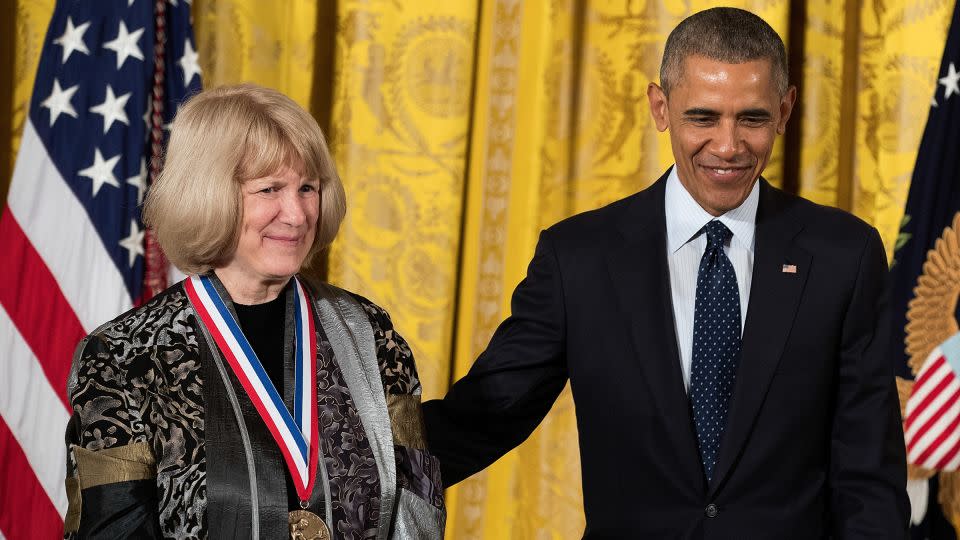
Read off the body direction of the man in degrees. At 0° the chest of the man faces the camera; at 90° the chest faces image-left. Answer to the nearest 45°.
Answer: approximately 0°

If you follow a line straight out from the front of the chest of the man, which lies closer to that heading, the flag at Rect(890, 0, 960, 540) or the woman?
the woman

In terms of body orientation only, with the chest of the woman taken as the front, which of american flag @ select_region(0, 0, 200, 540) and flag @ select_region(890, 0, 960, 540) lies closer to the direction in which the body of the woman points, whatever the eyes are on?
the flag

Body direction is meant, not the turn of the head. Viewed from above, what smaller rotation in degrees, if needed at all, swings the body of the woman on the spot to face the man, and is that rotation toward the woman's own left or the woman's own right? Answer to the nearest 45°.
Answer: approximately 45° to the woman's own left

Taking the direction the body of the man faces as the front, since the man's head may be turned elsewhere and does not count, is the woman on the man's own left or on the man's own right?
on the man's own right

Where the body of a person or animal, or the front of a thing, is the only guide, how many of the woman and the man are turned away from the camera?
0

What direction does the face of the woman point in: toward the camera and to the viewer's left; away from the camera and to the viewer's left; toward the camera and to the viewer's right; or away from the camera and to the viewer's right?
toward the camera and to the viewer's right

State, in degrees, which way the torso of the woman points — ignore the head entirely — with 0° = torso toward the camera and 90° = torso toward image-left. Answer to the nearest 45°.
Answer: approximately 315°

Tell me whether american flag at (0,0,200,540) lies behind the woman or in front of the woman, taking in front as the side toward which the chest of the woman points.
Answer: behind

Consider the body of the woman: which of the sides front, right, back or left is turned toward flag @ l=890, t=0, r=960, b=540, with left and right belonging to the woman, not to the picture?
left

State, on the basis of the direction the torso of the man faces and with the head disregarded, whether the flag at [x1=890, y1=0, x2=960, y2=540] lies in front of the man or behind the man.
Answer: behind
